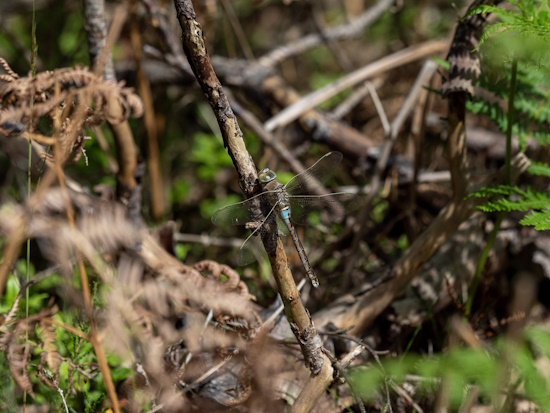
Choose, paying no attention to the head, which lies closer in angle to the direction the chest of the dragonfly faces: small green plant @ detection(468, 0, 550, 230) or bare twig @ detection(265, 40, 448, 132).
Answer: the bare twig

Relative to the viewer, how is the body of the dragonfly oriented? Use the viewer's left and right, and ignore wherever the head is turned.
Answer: facing away from the viewer and to the left of the viewer

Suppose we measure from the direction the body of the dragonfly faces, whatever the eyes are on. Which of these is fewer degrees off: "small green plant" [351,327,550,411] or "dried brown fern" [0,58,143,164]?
the dried brown fern
